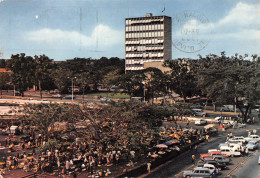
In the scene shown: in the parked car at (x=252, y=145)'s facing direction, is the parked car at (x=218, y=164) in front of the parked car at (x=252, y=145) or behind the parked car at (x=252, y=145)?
in front

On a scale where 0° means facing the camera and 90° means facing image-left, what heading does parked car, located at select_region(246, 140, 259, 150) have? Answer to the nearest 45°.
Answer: approximately 45°

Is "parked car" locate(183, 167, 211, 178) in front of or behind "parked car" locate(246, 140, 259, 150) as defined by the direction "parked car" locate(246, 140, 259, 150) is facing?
in front

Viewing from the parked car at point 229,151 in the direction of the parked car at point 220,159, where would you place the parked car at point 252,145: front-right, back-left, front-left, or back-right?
back-left

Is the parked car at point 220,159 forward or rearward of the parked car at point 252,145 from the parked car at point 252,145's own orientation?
forward
